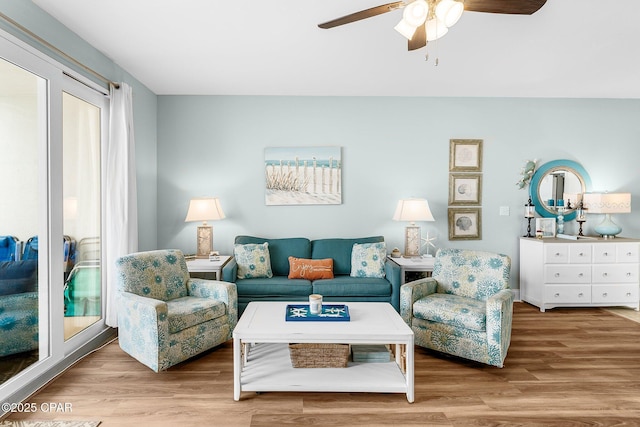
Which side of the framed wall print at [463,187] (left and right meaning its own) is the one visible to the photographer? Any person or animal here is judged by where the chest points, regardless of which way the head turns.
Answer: front

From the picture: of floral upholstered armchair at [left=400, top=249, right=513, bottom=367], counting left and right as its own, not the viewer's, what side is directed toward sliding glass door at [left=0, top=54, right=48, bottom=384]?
front

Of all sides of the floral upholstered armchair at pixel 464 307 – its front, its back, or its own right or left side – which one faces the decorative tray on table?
front

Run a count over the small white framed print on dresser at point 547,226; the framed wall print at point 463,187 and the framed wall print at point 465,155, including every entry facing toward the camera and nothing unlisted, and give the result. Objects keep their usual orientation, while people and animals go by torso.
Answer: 3

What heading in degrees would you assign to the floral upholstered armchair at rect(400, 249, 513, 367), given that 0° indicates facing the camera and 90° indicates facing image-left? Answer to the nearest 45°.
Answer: approximately 45°

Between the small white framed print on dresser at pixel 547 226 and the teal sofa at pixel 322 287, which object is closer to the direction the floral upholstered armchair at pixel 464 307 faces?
the teal sofa

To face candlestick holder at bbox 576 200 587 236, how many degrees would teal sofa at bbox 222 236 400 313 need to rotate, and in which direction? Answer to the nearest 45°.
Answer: approximately 90° to its left

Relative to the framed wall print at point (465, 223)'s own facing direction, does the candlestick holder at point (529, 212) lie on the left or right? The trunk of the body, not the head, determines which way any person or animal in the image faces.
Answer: on its left

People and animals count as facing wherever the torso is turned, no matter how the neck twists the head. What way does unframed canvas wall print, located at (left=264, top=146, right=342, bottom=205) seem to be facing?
toward the camera

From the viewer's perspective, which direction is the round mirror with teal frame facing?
toward the camera

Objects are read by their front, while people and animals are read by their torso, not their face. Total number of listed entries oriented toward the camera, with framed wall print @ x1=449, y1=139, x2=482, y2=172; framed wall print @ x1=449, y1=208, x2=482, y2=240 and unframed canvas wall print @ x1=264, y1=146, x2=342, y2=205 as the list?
3

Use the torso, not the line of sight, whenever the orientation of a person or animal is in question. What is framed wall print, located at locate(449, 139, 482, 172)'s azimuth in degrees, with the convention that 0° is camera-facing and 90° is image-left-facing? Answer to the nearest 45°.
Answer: approximately 0°

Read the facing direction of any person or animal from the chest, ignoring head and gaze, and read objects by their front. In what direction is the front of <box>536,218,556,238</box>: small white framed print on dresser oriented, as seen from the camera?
facing the viewer

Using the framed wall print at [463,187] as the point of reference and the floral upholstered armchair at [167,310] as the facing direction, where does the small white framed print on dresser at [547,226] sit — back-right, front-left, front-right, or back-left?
back-left

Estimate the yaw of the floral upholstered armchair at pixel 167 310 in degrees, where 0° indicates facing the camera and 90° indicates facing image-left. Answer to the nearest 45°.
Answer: approximately 315°

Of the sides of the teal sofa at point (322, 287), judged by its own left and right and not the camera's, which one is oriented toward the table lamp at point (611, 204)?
left

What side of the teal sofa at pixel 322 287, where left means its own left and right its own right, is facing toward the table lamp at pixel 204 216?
right
